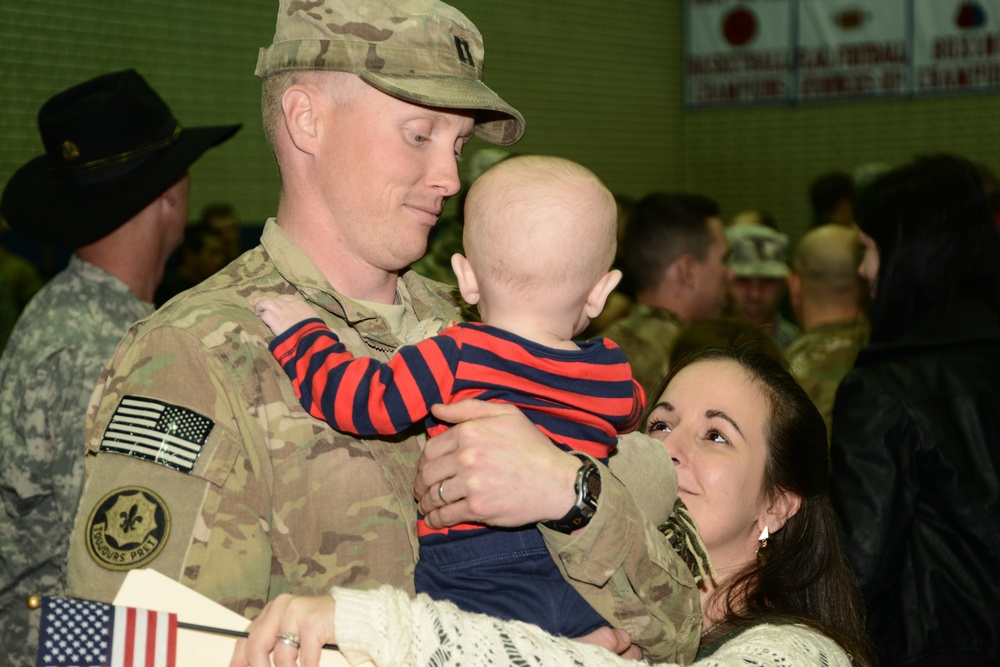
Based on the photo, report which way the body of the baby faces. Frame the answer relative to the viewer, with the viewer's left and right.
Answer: facing away from the viewer

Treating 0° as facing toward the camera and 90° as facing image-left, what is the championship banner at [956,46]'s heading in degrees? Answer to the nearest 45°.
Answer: approximately 0°

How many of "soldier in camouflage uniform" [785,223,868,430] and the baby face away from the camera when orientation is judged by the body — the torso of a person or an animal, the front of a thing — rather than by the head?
2

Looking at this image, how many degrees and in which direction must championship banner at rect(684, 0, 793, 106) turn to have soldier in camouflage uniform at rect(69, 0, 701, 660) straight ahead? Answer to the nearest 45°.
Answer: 0° — it already faces them

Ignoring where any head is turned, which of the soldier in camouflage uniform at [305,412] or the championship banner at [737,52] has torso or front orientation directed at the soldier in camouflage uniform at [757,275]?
the championship banner

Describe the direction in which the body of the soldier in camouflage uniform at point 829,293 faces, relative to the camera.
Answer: away from the camera

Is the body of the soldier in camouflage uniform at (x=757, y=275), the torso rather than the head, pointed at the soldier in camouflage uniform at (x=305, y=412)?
yes

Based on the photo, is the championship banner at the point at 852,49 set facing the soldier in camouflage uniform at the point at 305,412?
yes

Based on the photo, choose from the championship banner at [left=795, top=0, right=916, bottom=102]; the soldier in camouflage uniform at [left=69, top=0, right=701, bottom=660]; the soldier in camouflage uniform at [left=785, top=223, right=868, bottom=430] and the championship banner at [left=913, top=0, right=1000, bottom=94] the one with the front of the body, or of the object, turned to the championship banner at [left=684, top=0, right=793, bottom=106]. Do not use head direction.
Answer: the soldier in camouflage uniform at [left=785, top=223, right=868, bottom=430]

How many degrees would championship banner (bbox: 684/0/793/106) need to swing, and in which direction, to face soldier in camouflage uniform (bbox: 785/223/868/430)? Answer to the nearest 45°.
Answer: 0° — it already faces them

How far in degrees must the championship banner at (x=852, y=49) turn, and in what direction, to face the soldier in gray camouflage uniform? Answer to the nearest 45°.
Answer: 0° — it already faces them

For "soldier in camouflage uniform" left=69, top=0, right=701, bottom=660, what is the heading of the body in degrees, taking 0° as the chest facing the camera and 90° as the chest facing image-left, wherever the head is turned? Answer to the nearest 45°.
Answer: approximately 315°
